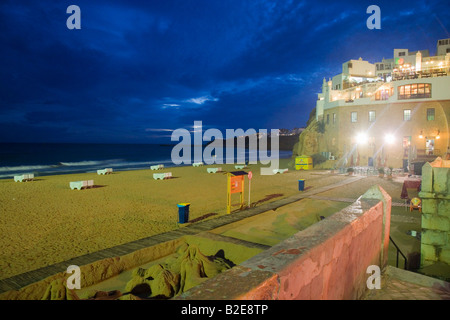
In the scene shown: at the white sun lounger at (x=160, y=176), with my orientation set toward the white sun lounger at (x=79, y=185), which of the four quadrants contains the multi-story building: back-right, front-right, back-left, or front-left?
back-left
